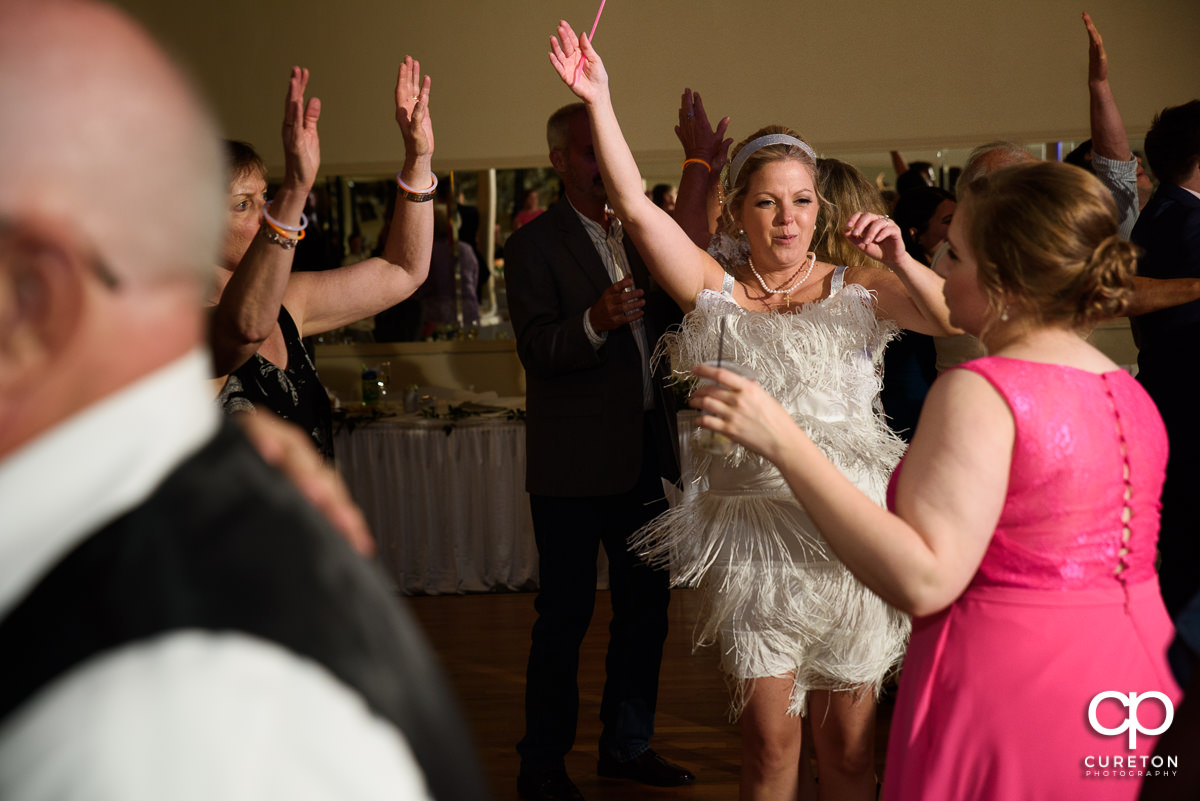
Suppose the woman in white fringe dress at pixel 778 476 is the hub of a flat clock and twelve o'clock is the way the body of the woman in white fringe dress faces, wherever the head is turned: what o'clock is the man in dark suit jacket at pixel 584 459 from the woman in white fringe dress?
The man in dark suit jacket is roughly at 5 o'clock from the woman in white fringe dress.

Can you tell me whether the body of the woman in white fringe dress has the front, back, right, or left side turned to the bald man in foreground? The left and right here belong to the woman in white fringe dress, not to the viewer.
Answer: front

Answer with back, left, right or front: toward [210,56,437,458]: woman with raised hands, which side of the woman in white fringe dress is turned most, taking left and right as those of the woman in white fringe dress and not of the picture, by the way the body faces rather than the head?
right

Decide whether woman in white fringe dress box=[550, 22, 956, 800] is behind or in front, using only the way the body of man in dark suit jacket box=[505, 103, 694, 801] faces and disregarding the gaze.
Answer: in front

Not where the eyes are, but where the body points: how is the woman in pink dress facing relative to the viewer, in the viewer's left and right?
facing away from the viewer and to the left of the viewer

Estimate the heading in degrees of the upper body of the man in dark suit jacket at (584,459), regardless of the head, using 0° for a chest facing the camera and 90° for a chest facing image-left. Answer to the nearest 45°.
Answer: approximately 315°

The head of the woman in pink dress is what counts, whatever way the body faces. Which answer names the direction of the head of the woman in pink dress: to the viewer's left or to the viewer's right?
to the viewer's left

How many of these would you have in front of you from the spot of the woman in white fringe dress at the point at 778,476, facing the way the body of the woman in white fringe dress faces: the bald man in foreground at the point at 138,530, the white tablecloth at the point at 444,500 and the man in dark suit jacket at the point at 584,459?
1

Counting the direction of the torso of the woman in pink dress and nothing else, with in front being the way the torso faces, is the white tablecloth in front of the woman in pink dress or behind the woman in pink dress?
in front

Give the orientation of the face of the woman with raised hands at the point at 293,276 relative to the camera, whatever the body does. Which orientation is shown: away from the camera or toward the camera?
toward the camera

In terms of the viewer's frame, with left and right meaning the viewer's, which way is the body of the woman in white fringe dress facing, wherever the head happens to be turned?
facing the viewer
